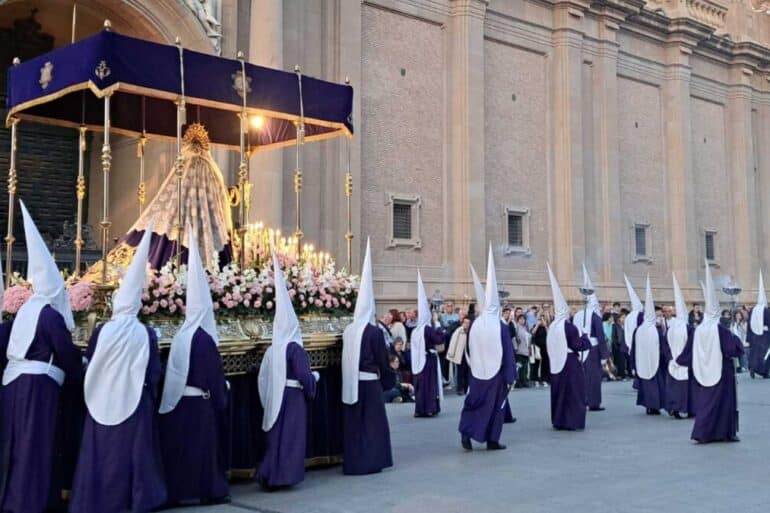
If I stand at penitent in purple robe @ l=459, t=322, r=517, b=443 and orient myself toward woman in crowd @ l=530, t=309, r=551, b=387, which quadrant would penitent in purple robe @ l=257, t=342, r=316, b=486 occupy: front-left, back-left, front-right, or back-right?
back-left

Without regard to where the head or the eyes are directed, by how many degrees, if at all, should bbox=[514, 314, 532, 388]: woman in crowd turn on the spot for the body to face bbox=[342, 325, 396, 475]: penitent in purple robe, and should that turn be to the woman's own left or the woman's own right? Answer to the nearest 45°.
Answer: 0° — they already face them

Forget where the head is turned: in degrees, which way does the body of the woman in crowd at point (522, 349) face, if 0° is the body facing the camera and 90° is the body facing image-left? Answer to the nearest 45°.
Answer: approximately 0°

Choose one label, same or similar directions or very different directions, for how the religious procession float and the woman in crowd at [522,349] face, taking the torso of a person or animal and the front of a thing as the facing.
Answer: very different directions

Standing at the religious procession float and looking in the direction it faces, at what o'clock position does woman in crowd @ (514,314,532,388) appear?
The woman in crowd is roughly at 12 o'clock from the religious procession float.

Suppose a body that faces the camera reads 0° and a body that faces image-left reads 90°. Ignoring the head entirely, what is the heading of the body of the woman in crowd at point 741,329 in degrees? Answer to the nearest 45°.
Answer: approximately 45°

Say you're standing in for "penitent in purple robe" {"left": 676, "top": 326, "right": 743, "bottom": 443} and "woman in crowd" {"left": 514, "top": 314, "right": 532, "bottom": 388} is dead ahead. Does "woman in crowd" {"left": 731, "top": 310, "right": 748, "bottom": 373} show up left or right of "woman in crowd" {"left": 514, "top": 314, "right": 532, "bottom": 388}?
right

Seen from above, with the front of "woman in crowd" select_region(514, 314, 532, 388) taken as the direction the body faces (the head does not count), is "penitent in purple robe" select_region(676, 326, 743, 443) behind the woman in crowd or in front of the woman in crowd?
in front

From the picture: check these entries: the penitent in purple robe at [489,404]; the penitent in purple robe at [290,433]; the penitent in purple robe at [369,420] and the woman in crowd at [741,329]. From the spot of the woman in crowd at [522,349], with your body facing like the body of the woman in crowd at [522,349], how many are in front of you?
3
